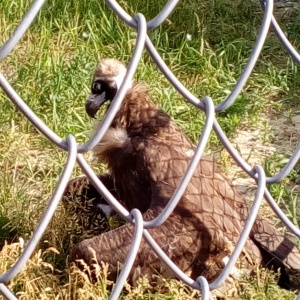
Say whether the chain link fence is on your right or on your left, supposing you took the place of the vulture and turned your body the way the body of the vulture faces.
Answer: on your left

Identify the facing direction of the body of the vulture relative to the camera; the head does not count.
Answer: to the viewer's left
